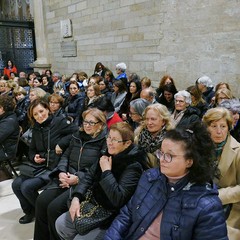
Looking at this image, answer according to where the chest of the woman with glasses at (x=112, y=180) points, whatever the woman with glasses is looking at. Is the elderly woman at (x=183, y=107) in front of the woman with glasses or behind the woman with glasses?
behind

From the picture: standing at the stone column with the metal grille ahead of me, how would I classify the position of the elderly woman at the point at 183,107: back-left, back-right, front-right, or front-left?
back-left

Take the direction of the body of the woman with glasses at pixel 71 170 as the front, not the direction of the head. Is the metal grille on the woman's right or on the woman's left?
on the woman's right

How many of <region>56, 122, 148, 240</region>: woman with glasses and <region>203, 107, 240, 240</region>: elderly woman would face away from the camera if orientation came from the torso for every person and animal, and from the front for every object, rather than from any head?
0

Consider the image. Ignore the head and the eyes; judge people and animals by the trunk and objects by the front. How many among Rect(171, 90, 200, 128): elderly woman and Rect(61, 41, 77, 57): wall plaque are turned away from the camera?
0

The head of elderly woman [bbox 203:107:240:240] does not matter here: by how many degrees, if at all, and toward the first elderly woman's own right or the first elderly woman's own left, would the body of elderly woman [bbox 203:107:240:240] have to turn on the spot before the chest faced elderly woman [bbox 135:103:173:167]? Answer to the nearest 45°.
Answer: approximately 90° to the first elderly woman's own right

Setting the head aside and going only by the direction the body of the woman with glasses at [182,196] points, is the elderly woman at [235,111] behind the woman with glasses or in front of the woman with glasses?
behind

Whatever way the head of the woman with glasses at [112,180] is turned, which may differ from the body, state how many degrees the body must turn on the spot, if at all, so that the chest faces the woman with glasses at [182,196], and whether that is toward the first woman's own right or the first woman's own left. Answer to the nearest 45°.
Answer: approximately 90° to the first woman's own left

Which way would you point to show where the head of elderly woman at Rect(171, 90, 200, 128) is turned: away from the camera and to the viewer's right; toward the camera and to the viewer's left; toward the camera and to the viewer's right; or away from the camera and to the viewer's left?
toward the camera and to the viewer's left

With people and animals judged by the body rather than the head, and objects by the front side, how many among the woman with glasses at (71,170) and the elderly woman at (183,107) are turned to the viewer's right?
0

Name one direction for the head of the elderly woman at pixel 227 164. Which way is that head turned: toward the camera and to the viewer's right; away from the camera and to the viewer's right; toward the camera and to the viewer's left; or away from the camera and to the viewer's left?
toward the camera and to the viewer's left

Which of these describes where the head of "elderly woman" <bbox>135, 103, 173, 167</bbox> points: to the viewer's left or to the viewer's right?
to the viewer's left

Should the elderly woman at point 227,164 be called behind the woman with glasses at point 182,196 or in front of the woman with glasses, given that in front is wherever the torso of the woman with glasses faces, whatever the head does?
behind

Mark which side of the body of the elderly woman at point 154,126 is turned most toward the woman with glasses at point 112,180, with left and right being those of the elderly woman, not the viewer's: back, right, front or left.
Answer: front
